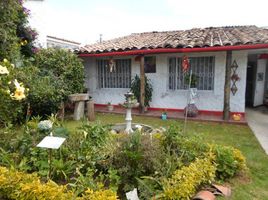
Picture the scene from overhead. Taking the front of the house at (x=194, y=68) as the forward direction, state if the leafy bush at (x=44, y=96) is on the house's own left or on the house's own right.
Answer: on the house's own right

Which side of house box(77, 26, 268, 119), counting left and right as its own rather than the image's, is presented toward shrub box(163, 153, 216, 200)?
front

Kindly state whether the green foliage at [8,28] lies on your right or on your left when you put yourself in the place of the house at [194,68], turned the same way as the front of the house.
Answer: on your right

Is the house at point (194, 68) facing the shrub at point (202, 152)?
yes

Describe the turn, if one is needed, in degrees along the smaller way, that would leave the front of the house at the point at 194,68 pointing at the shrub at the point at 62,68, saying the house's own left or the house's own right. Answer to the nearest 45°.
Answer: approximately 90° to the house's own right

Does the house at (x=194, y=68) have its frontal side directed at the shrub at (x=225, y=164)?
yes

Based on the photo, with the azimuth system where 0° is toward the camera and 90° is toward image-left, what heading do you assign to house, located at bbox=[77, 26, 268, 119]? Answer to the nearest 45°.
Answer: approximately 0°

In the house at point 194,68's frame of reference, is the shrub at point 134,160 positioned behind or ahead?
ahead
